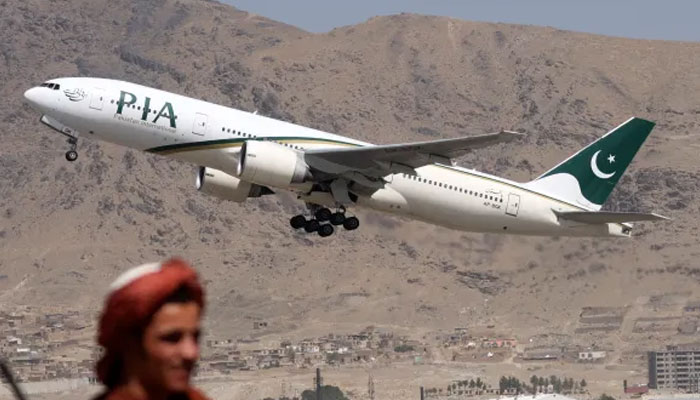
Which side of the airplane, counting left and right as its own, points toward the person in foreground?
left

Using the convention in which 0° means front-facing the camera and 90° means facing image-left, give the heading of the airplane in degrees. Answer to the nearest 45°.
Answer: approximately 90°
